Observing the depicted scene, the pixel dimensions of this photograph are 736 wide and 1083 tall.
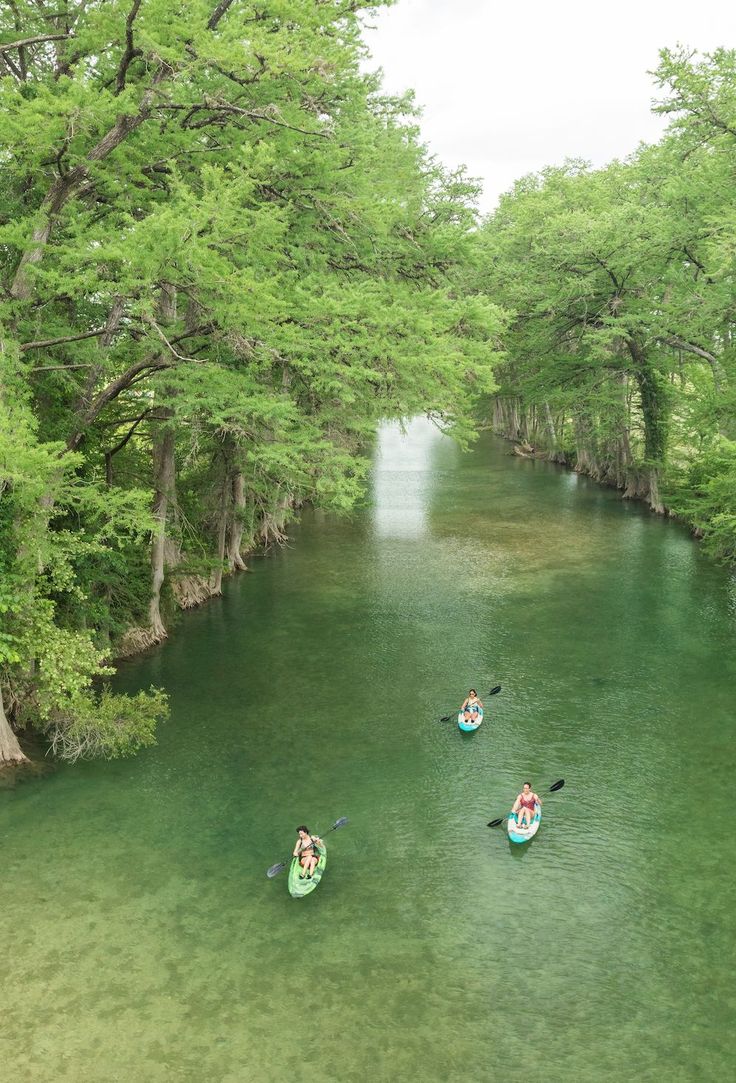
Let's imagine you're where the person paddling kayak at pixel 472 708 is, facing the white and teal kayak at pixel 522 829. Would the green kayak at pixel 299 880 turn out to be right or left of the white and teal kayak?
right

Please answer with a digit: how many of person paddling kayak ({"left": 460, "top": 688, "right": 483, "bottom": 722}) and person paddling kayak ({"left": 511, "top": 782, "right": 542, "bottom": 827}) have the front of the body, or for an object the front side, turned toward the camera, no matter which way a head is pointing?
2

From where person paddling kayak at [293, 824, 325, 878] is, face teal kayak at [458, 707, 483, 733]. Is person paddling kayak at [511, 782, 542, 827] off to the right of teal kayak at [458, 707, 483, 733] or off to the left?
right

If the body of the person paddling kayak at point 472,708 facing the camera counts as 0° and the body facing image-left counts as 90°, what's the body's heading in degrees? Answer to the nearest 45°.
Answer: approximately 0°

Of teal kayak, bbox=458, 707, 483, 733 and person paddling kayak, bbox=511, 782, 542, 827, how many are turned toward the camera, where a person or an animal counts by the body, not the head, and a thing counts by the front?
2

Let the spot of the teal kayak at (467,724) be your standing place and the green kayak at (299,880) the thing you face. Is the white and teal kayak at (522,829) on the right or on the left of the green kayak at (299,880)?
left
